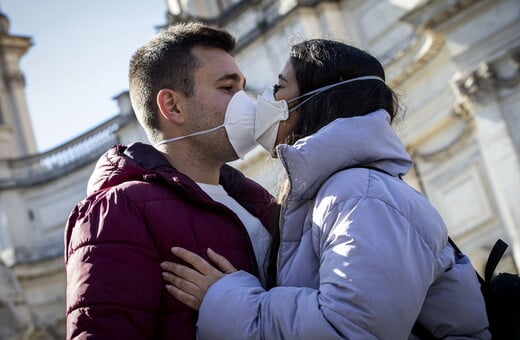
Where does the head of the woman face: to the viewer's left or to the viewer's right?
to the viewer's left

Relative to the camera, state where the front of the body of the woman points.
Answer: to the viewer's left

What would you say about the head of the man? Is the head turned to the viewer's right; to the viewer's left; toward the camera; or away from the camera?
to the viewer's right
